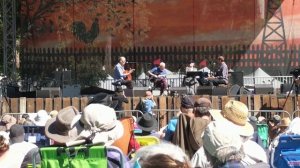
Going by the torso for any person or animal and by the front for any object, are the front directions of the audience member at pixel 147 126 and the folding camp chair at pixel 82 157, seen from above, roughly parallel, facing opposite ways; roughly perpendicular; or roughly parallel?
roughly parallel

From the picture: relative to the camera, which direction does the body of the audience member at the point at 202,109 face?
away from the camera

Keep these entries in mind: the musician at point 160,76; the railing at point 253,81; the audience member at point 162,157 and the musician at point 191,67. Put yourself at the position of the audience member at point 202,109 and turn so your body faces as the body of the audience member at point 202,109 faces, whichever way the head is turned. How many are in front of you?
3

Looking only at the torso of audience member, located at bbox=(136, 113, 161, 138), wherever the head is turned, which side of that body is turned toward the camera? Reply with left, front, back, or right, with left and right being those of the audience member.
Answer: back

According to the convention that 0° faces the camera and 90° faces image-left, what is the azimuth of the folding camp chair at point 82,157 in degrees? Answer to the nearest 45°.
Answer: approximately 180°

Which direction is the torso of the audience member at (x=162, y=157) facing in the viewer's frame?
away from the camera

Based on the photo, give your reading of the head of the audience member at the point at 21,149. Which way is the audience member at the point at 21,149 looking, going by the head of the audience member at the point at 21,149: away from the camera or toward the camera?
away from the camera

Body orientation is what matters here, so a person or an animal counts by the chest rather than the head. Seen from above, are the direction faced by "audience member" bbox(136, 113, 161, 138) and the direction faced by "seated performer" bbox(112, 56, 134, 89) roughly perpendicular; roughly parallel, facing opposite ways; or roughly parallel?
roughly perpendicular

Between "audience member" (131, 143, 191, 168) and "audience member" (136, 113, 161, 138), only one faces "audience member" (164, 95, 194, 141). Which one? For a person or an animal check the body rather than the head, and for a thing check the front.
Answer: "audience member" (131, 143, 191, 168)

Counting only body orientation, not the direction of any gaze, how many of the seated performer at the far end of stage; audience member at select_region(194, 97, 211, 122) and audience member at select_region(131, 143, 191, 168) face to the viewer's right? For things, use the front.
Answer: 0

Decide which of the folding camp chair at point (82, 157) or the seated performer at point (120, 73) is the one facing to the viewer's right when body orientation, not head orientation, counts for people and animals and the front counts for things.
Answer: the seated performer

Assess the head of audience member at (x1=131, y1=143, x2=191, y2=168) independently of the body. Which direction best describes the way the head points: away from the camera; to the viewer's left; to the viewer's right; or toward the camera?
away from the camera

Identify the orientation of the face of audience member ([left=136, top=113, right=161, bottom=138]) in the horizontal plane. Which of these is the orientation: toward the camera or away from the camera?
away from the camera

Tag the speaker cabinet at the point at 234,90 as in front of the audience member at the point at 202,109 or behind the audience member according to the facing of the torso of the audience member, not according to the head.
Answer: in front

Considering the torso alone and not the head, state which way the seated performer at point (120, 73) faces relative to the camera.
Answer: to the viewer's right

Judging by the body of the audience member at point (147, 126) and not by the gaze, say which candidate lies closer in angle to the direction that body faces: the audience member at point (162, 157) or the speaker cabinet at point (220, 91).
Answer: the speaker cabinet
